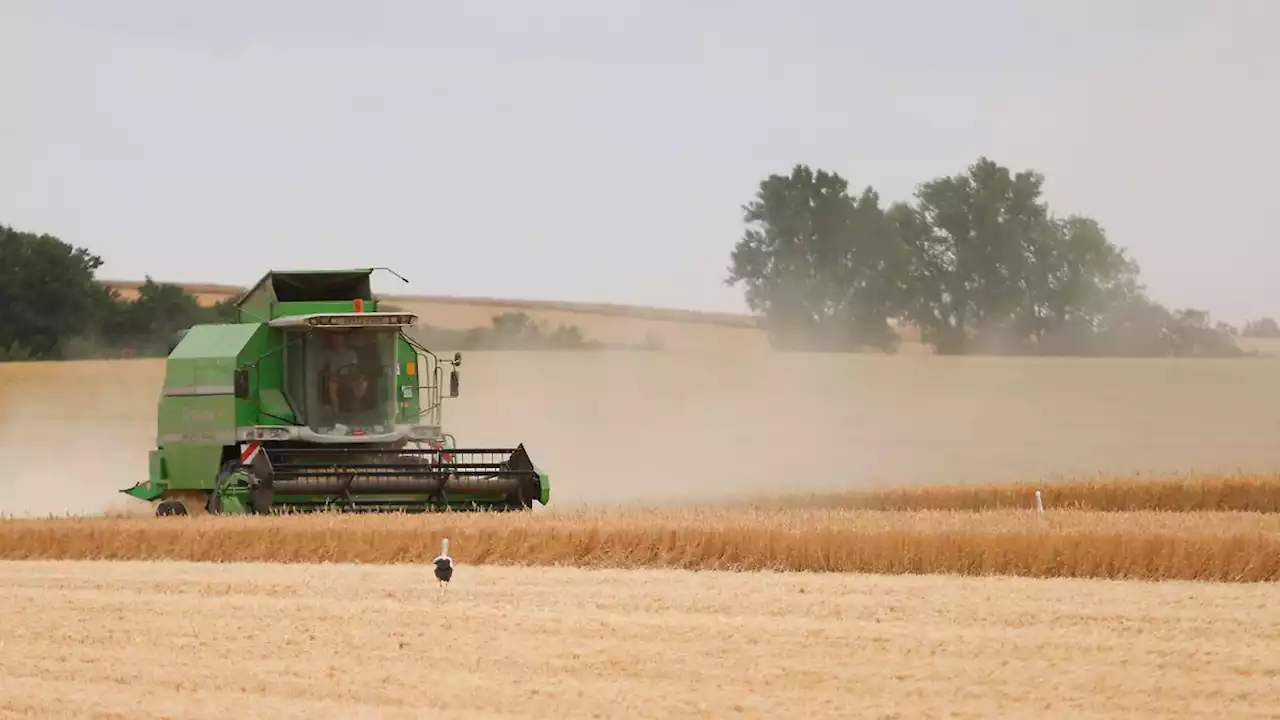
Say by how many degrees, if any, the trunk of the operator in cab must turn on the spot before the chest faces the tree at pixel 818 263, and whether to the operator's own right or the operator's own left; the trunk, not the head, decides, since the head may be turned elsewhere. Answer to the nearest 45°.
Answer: approximately 90° to the operator's own left

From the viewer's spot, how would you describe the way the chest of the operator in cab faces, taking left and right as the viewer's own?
facing the viewer and to the right of the viewer

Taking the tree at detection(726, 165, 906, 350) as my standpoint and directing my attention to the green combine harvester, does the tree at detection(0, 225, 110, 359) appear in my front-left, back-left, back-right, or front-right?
front-right

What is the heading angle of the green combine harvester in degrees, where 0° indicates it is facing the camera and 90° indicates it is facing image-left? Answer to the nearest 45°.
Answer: approximately 315°

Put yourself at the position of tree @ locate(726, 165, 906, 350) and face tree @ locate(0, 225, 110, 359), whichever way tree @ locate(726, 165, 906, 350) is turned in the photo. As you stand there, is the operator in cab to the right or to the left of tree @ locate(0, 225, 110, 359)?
left

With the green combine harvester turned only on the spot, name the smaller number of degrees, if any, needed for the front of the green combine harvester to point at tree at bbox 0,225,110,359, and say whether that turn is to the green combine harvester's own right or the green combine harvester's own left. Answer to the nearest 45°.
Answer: approximately 135° to the green combine harvester's own left

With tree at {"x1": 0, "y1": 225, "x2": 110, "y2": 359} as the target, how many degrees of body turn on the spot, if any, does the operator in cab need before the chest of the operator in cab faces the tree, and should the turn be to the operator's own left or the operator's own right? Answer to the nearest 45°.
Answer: approximately 135° to the operator's own left
